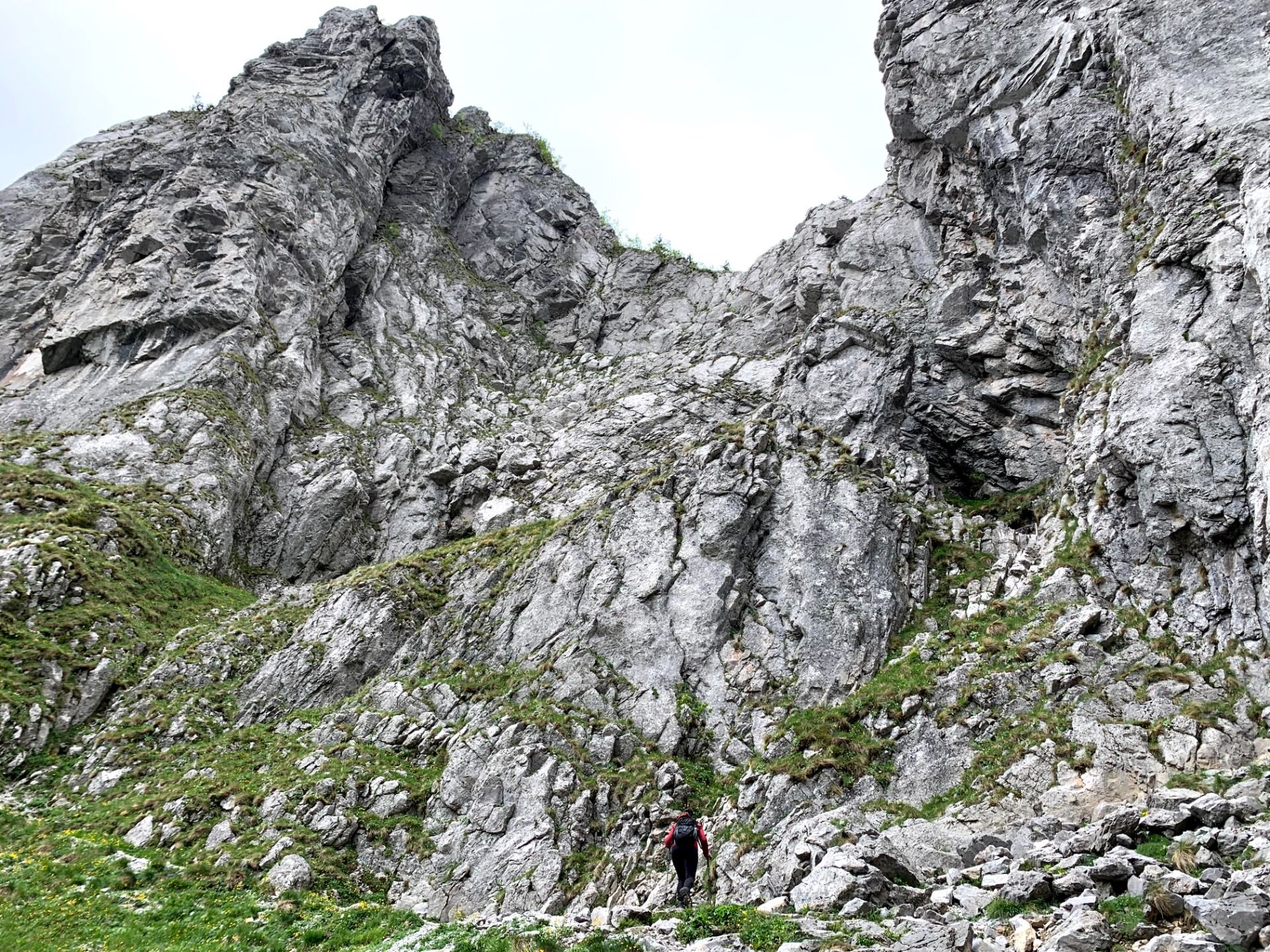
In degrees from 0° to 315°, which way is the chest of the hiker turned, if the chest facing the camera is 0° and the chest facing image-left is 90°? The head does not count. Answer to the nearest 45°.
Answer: approximately 180°

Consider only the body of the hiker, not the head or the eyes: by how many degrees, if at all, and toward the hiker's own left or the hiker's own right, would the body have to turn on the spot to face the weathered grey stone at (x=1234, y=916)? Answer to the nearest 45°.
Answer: approximately 135° to the hiker's own right
